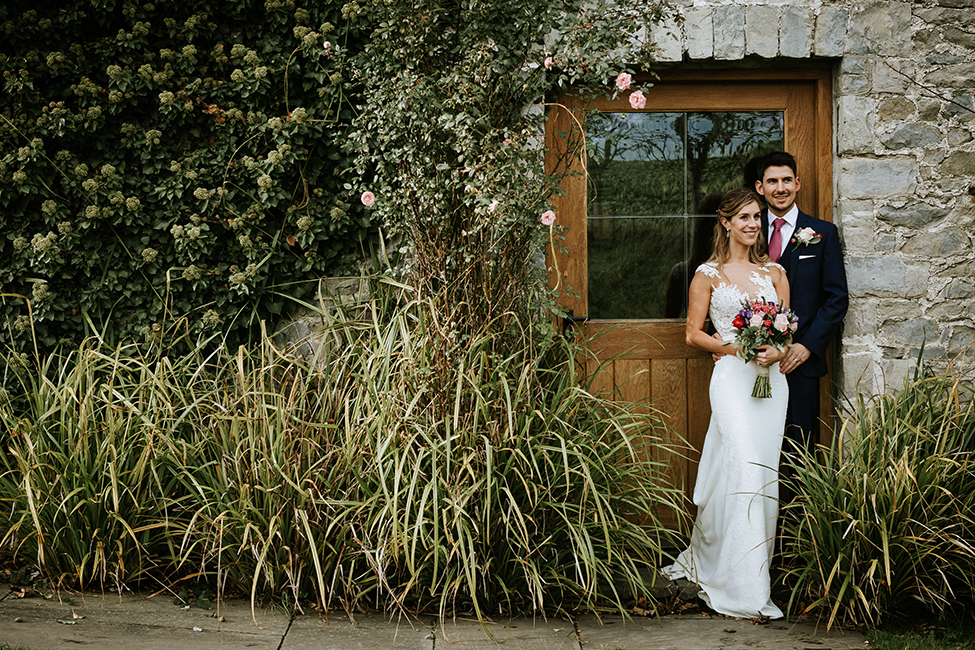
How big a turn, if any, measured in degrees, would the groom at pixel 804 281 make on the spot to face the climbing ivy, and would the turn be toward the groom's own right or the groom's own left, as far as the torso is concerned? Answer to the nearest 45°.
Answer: approximately 45° to the groom's own right

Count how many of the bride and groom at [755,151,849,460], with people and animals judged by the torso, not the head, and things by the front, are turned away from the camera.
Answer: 0

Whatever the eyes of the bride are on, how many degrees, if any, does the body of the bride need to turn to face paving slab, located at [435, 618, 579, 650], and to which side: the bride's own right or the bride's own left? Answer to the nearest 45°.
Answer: approximately 90° to the bride's own right

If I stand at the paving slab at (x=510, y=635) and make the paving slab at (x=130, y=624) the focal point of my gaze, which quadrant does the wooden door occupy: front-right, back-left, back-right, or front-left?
back-right

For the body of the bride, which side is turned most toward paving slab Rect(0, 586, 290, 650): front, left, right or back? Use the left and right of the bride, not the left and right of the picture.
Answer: right

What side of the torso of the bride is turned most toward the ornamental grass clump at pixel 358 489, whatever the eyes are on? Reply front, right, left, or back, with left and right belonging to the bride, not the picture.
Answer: right

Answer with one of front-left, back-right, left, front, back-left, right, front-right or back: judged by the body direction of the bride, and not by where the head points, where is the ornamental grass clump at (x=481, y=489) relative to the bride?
right
